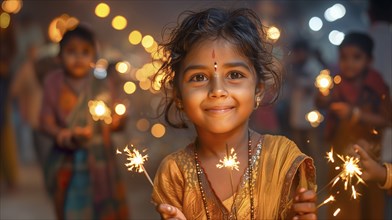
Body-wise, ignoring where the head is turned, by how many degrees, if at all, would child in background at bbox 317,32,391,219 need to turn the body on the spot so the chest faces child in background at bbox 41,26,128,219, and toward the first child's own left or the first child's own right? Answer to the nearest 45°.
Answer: approximately 45° to the first child's own right

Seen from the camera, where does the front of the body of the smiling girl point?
toward the camera

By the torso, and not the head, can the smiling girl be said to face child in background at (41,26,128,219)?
no

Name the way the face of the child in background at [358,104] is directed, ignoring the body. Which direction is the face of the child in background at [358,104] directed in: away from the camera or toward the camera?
toward the camera

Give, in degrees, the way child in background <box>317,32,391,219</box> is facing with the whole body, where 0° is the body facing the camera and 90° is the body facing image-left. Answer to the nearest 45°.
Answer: approximately 45°

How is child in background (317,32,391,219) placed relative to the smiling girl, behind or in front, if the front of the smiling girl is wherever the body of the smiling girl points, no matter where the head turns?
behind

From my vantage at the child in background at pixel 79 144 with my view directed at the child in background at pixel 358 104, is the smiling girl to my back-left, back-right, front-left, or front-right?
front-right

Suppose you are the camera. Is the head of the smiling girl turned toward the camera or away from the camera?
toward the camera

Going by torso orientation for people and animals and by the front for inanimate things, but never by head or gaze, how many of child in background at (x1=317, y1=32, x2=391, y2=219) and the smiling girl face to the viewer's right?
0
